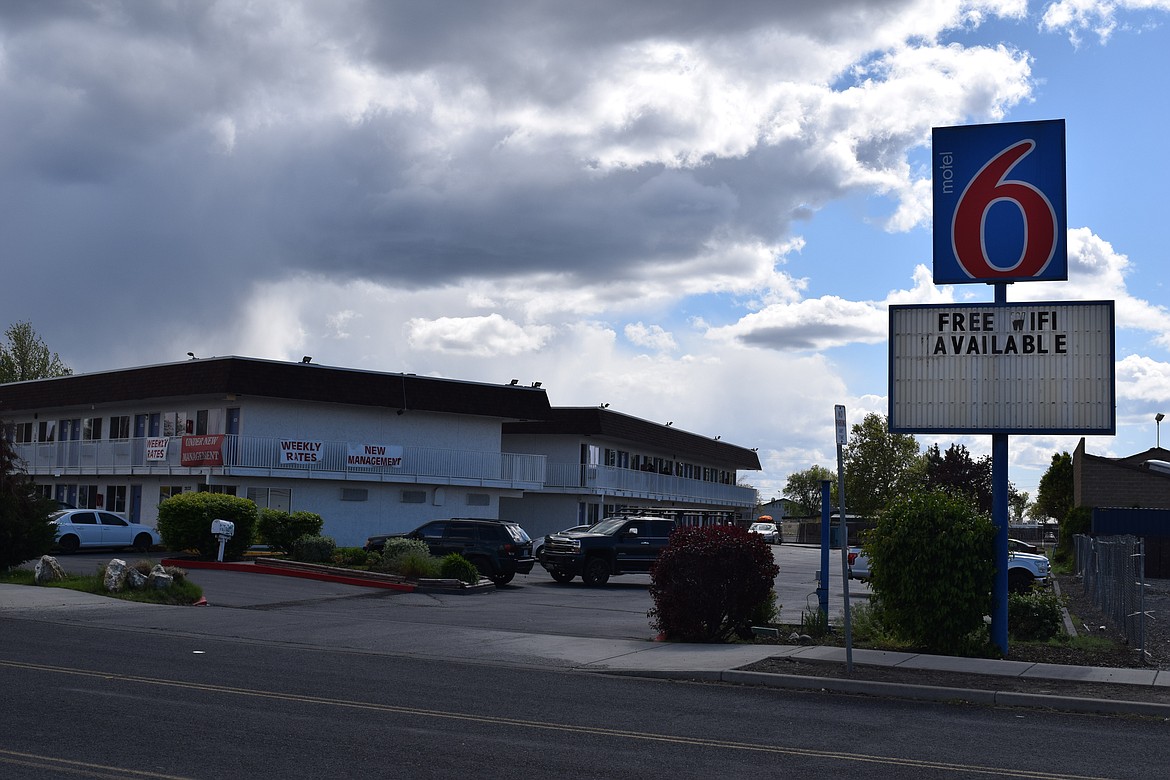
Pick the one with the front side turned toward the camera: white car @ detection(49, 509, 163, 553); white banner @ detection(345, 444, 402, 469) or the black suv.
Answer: the white banner

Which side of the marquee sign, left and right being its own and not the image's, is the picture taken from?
front

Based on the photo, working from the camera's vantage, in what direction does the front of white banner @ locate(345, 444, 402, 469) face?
facing the viewer

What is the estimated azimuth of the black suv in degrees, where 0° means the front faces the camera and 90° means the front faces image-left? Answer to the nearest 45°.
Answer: approximately 135°

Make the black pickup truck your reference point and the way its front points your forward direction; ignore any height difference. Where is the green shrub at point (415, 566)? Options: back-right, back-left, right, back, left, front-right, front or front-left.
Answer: front

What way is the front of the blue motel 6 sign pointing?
toward the camera

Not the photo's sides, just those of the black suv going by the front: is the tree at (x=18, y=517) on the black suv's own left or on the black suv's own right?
on the black suv's own left

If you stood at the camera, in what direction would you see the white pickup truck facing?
facing to the right of the viewer

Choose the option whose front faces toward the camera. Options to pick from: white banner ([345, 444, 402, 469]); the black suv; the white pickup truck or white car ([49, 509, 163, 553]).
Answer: the white banner

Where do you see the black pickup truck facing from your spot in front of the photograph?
facing the viewer and to the left of the viewer

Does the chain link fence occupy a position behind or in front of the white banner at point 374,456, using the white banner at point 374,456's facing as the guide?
in front

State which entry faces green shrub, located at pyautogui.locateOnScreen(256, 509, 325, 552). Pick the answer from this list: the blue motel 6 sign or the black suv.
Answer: the black suv

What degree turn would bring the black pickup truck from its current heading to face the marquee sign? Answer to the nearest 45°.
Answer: approximately 45° to its left
